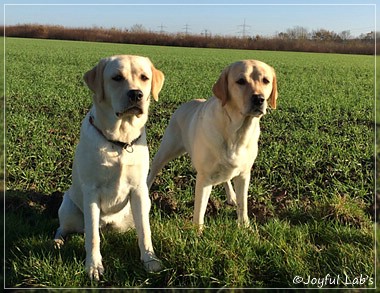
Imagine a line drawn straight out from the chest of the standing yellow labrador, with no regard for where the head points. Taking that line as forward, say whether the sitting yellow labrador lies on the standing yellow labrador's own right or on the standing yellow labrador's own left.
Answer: on the standing yellow labrador's own right

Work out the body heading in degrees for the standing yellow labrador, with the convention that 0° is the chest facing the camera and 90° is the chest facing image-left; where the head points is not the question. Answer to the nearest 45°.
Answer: approximately 315°
